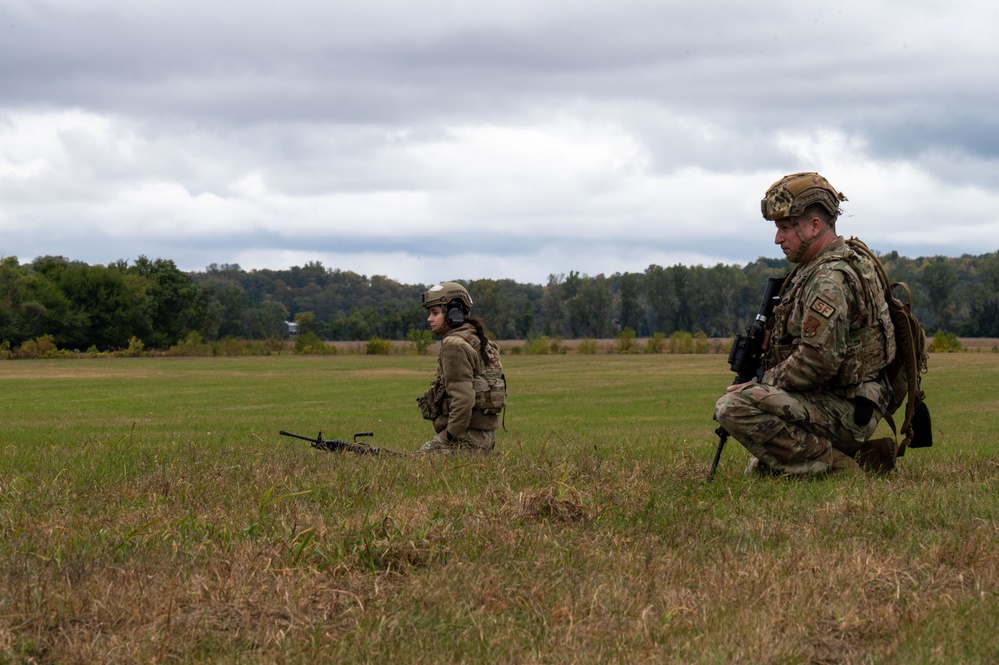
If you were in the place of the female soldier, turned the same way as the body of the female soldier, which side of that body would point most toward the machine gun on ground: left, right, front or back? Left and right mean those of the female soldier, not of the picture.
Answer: front

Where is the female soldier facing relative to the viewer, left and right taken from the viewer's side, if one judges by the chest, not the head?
facing to the left of the viewer

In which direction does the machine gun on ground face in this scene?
to the viewer's left

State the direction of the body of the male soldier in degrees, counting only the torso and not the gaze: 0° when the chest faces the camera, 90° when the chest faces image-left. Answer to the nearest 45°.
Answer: approximately 90°

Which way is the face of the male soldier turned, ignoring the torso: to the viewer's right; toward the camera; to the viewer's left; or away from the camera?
to the viewer's left

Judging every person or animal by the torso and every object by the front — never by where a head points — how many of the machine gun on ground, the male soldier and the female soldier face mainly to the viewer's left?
3

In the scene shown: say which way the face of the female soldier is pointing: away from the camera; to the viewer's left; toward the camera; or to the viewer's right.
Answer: to the viewer's left

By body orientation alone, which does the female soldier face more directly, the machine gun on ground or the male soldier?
the machine gun on ground

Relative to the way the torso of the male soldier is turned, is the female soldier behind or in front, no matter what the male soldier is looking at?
in front

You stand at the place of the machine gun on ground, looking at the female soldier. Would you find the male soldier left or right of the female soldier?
right

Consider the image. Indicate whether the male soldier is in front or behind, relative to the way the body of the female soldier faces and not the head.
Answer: behind

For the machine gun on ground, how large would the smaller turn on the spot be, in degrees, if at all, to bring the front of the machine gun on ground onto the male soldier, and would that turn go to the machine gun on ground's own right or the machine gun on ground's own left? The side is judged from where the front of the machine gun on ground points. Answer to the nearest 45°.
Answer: approximately 135° to the machine gun on ground's own left

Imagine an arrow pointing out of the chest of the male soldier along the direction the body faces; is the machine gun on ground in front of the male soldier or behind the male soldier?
in front

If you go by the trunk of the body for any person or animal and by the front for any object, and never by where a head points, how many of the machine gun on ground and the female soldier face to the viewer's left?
2

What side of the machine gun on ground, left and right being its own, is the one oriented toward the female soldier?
back
